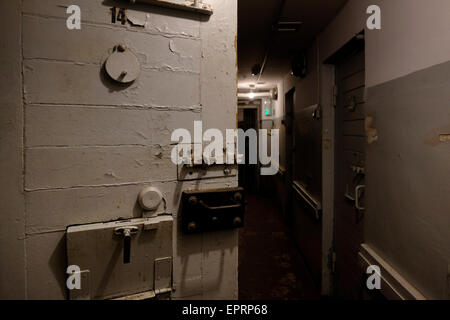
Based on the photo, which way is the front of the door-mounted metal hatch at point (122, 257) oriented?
toward the camera
